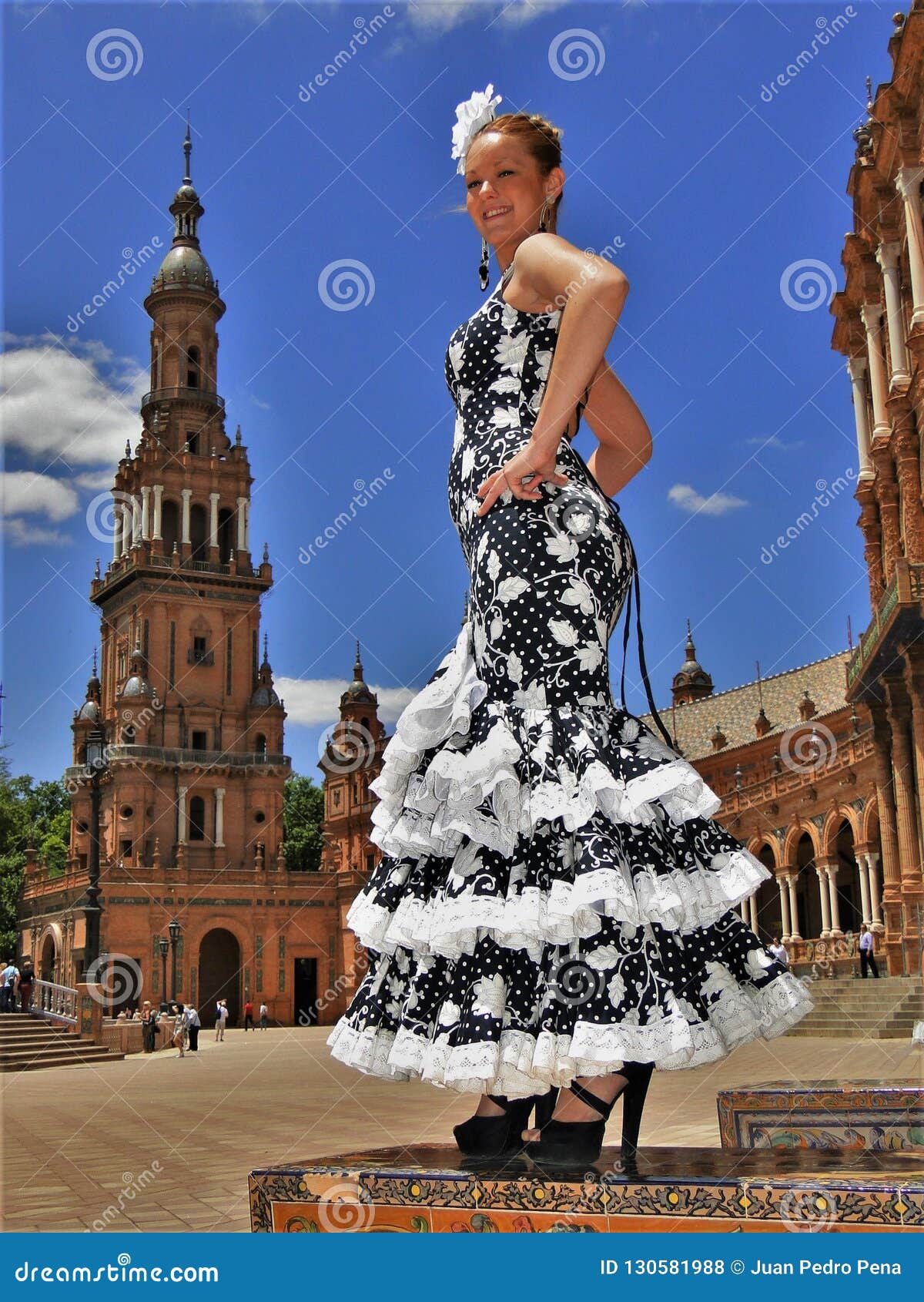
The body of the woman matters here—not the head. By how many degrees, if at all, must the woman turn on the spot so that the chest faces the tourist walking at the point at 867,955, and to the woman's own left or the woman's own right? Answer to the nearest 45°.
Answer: approximately 90° to the woman's own right

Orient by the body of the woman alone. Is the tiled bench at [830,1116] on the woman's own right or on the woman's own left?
on the woman's own right

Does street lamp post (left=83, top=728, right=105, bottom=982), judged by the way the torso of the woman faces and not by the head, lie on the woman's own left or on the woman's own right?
on the woman's own right

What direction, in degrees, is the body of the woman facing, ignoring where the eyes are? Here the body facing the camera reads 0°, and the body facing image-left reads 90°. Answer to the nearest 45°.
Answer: approximately 90°
